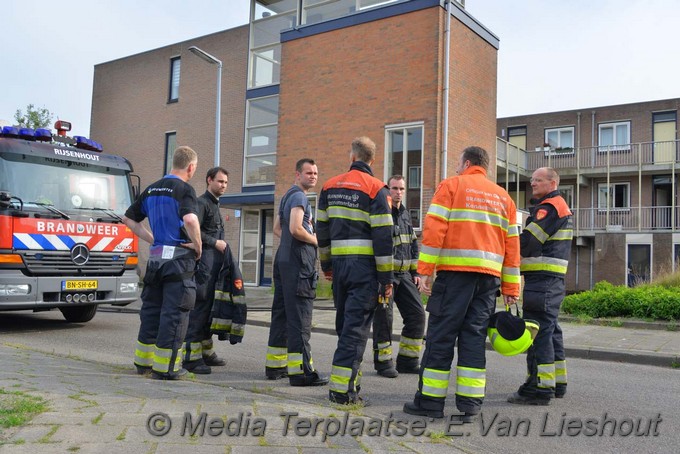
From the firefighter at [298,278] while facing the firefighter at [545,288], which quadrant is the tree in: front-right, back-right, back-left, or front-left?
back-left

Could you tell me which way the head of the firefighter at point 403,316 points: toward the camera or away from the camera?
toward the camera

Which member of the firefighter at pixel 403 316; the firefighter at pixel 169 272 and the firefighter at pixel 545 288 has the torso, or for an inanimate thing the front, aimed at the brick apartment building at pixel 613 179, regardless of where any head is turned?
the firefighter at pixel 169 272

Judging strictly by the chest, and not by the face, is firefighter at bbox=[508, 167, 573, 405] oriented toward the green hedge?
no

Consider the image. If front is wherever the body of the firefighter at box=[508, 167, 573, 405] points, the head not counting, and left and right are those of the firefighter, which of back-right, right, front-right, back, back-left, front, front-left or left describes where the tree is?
front-right

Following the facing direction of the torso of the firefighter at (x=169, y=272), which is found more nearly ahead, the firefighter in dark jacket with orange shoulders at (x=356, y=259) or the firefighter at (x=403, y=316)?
the firefighter

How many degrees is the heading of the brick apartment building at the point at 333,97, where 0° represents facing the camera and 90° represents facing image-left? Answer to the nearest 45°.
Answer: approximately 45°

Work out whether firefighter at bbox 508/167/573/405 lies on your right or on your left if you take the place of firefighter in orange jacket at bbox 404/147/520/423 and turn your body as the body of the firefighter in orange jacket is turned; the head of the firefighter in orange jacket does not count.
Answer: on your right

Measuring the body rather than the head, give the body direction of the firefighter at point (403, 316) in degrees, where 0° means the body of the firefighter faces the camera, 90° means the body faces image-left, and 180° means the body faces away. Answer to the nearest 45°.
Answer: approximately 0°

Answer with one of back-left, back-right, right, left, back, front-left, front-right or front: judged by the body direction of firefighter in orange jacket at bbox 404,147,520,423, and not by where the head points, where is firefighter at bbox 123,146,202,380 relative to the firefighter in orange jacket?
front-left

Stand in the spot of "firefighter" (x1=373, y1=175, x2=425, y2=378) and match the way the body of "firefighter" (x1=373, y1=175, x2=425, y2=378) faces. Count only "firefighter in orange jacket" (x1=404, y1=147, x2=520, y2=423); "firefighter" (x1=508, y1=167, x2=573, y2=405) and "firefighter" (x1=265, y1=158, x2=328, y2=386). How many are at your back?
0

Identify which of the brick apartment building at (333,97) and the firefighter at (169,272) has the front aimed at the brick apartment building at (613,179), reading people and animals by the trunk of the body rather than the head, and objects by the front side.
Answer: the firefighter

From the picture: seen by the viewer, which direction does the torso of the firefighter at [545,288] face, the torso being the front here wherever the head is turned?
to the viewer's left

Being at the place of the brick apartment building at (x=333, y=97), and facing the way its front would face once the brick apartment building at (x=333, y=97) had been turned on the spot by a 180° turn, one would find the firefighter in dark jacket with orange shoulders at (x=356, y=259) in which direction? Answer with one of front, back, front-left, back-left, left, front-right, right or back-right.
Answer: back-right

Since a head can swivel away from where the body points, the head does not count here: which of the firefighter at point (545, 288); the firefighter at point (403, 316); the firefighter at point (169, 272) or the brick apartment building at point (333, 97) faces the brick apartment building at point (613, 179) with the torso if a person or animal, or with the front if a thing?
the firefighter at point (169, 272)

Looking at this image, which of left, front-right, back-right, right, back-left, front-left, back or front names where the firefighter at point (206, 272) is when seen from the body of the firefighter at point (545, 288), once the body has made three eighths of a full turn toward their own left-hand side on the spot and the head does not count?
back-right

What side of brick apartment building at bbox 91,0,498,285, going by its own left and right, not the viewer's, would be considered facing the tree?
right

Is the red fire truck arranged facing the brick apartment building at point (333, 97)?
no

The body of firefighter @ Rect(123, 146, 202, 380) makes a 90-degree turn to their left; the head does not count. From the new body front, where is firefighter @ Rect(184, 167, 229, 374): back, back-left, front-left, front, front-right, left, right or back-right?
right

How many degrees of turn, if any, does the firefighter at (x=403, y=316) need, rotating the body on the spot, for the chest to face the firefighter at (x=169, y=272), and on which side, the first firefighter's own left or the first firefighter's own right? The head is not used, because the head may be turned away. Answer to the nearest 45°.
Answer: approximately 45° to the first firefighter's own right
